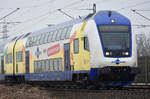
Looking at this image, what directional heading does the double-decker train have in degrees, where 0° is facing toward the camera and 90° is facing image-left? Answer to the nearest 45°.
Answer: approximately 315°
